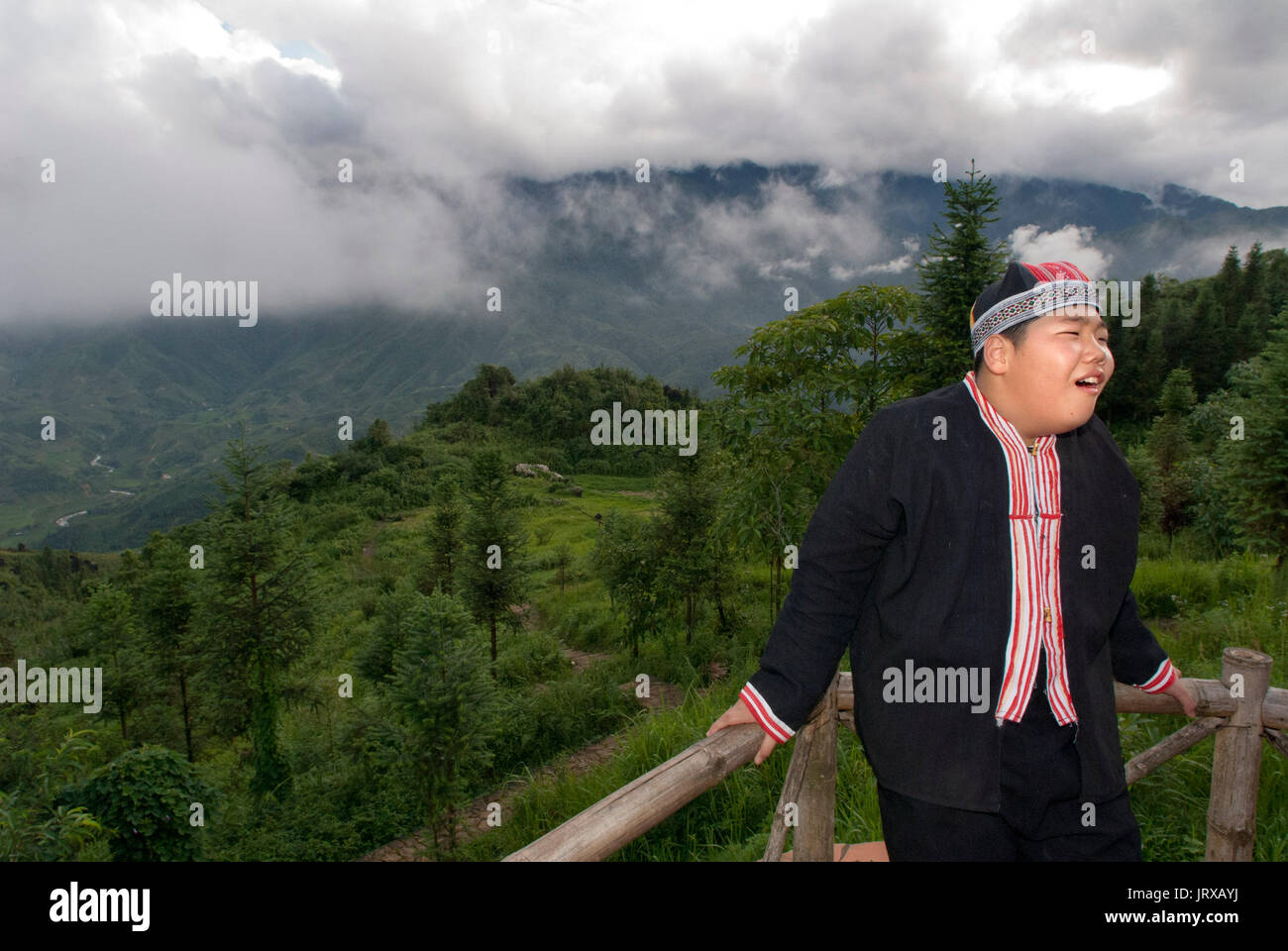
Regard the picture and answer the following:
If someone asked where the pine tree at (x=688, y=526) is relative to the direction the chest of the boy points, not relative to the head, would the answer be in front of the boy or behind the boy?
behind

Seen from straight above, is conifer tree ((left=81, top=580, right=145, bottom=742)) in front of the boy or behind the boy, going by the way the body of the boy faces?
behind

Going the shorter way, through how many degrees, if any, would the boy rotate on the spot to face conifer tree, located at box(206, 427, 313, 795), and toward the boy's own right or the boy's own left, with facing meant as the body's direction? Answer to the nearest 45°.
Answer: approximately 180°

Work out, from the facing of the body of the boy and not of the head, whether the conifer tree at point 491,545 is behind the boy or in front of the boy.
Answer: behind

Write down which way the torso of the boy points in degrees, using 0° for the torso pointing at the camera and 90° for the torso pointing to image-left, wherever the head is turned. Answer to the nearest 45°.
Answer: approximately 315°

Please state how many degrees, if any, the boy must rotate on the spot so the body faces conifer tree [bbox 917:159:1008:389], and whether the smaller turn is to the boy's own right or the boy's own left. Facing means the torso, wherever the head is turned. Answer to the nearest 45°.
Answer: approximately 135° to the boy's own left

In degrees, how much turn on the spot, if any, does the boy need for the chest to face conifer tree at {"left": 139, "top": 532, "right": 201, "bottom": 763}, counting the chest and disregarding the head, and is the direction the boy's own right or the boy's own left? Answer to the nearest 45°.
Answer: approximately 180°

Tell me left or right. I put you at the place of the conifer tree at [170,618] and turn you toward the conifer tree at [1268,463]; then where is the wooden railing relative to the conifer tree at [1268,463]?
right
